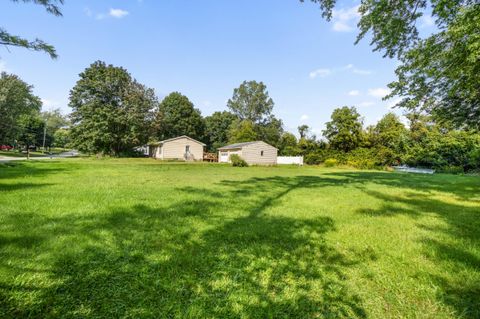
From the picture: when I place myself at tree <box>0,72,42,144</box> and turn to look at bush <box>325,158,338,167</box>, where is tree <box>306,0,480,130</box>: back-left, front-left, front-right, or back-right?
front-right

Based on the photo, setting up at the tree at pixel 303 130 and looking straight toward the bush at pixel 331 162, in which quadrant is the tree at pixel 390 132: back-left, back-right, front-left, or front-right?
front-left

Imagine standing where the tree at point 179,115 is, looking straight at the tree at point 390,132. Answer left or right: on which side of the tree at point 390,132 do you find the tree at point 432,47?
right

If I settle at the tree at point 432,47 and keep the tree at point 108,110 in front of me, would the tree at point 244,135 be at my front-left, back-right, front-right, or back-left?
front-right

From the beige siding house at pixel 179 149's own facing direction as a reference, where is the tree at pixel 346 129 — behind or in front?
behind

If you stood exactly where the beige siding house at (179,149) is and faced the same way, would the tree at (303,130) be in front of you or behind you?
behind
